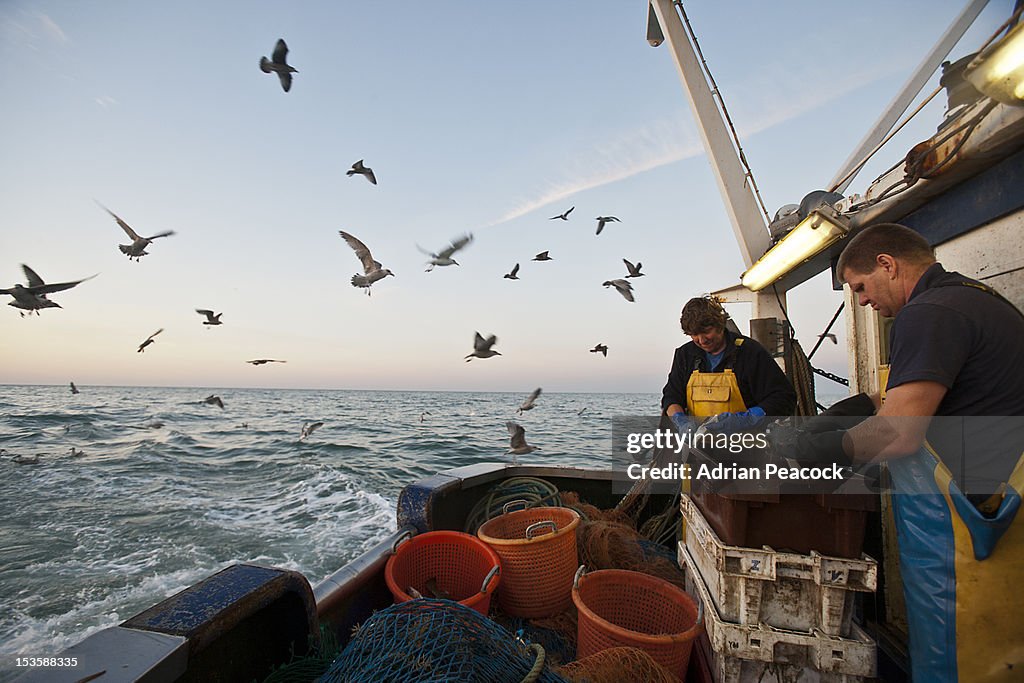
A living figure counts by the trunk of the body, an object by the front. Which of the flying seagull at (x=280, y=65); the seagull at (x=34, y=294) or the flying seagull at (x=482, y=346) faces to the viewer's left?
the seagull

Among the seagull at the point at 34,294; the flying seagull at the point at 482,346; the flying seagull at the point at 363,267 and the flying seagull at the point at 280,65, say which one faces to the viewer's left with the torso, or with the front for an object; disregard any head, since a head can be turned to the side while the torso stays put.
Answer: the seagull

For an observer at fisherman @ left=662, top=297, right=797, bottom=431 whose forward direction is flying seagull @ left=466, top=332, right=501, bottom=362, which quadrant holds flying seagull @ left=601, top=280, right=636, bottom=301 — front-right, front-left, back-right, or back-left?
front-right

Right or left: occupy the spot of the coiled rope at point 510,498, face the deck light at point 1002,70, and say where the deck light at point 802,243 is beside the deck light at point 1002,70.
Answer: left

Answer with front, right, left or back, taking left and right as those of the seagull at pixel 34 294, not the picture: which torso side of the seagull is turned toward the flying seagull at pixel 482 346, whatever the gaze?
front

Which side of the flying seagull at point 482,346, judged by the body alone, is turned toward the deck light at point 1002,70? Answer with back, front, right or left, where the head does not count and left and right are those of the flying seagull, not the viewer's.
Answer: right

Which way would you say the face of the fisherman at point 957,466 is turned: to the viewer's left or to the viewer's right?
to the viewer's left

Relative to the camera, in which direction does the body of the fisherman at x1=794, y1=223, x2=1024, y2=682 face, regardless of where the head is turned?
to the viewer's left

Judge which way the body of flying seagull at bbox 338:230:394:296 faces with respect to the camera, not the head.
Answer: to the viewer's right

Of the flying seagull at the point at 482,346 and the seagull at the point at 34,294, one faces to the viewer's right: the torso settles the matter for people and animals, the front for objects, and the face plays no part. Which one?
the flying seagull

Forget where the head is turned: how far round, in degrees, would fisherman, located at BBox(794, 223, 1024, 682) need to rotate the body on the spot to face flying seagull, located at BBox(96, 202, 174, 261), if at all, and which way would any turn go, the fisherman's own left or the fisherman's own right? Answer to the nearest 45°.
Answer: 0° — they already face it
